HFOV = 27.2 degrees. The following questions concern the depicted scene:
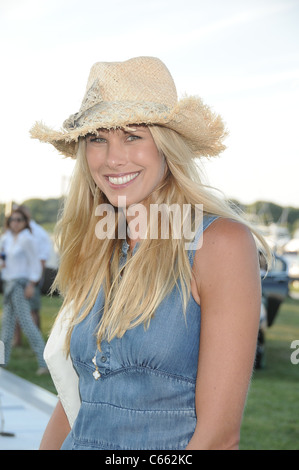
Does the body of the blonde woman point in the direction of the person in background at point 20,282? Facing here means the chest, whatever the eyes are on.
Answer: no

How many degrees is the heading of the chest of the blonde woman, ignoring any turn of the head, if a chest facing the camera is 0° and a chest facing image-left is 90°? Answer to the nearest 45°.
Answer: approximately 45°

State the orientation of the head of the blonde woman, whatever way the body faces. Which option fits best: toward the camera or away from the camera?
toward the camera
